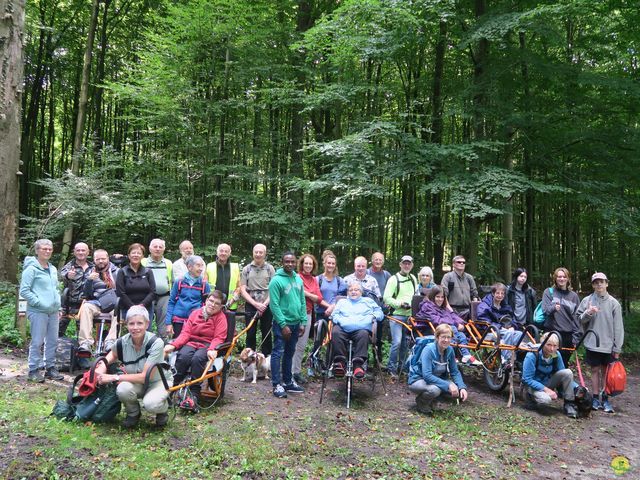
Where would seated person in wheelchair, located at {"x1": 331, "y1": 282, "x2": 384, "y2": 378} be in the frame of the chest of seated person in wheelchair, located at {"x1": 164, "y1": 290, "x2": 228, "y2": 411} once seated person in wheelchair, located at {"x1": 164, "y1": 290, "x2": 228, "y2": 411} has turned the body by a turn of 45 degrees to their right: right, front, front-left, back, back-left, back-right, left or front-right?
back

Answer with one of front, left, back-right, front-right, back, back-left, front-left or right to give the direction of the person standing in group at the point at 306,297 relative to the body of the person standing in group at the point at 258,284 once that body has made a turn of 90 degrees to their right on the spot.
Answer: back

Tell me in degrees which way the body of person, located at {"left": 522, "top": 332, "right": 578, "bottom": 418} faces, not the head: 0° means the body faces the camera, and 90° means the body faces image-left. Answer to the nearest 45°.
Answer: approximately 315°

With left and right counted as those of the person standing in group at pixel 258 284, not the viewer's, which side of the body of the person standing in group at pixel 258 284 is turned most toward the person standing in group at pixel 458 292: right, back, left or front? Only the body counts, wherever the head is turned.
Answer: left

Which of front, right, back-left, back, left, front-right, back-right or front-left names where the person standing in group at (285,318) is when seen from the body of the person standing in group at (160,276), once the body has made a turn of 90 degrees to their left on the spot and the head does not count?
front-right

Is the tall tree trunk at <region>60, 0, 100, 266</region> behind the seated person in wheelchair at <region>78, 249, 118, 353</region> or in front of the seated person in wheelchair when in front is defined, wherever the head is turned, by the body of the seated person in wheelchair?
behind

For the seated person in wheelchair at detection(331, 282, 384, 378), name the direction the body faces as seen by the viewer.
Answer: toward the camera

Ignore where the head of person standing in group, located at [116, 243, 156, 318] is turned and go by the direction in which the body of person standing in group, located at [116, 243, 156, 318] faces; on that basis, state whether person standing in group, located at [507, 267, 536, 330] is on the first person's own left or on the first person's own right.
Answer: on the first person's own left

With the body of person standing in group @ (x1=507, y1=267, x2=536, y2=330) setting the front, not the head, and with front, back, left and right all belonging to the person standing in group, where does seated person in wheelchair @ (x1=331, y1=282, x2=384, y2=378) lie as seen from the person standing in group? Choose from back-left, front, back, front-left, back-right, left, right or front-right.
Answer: front-right

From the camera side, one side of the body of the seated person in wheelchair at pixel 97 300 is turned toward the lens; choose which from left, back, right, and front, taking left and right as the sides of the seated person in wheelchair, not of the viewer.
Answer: front

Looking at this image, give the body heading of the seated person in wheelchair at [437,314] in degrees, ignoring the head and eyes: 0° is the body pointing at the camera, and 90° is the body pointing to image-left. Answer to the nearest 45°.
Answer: approximately 315°
